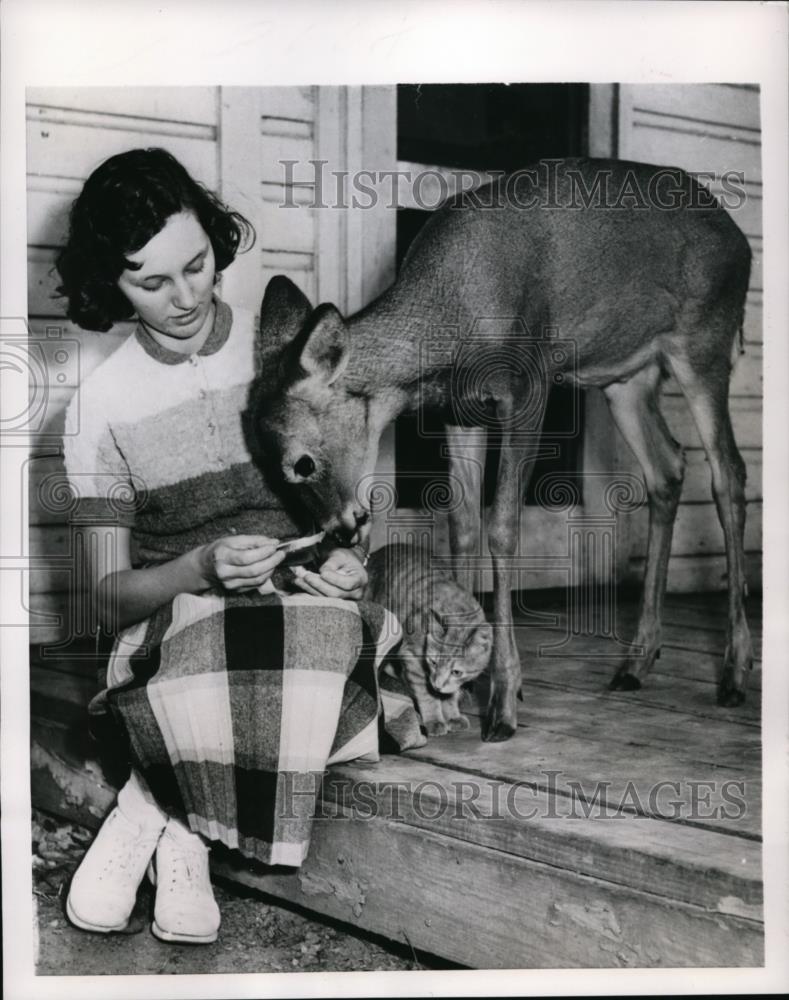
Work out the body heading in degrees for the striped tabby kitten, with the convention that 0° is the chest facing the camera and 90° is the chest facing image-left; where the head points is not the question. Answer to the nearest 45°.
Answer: approximately 315°

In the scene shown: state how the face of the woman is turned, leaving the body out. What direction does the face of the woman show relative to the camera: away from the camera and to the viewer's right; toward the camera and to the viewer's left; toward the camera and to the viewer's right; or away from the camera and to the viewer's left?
toward the camera and to the viewer's right
